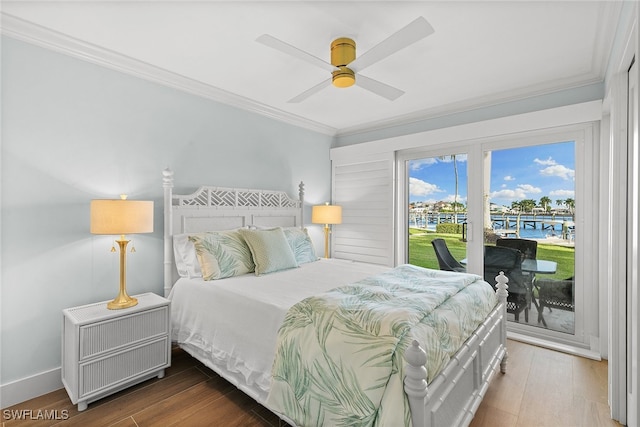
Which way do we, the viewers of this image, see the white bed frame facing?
facing the viewer and to the right of the viewer

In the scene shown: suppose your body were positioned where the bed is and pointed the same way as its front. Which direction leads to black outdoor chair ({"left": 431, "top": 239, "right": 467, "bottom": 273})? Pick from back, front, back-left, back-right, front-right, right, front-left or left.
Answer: left

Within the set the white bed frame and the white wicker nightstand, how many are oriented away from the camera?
0

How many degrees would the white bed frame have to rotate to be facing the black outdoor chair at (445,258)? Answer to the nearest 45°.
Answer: approximately 90° to its left

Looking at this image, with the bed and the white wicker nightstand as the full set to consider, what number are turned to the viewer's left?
0

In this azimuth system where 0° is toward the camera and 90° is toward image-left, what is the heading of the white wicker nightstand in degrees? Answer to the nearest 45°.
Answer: approximately 315°

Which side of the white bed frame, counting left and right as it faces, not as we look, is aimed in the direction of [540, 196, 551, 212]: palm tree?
left

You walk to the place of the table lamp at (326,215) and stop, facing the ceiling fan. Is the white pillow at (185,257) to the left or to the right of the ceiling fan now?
right

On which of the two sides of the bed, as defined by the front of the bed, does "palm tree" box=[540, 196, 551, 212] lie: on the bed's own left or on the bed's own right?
on the bed's own left

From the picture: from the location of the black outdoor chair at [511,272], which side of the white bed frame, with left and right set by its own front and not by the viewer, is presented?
left
